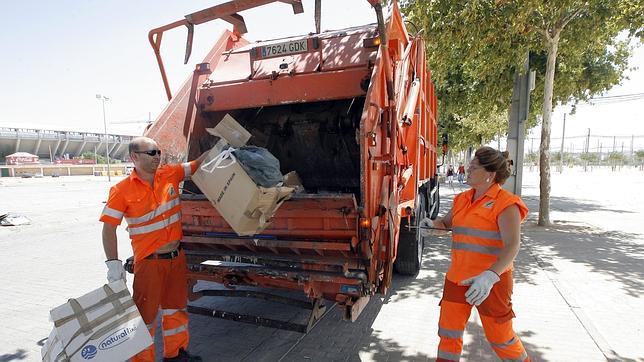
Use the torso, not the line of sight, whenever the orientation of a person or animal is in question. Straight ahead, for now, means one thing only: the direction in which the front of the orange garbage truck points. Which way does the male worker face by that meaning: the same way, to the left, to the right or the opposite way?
to the right

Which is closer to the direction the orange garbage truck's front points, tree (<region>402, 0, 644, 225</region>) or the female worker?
the tree

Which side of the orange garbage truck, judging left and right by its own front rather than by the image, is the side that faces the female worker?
back

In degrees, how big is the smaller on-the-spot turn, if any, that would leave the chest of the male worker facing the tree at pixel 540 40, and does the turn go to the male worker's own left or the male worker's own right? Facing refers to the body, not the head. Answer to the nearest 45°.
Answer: approximately 45° to the male worker's own left

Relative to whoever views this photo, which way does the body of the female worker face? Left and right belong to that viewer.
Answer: facing the viewer and to the left of the viewer

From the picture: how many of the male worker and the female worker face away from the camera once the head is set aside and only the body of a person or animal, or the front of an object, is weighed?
0

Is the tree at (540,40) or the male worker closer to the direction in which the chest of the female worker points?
the male worker

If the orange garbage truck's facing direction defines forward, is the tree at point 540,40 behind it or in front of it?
in front

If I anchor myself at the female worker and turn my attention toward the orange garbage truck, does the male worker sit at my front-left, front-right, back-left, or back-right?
front-left

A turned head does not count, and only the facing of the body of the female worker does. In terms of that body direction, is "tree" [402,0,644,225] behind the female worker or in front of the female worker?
behind

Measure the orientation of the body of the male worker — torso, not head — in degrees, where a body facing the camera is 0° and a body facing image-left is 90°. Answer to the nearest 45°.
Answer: approximately 315°

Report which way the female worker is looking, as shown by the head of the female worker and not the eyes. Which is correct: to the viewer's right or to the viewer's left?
to the viewer's left

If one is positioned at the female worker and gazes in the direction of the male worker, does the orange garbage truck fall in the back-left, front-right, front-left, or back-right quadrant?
front-right

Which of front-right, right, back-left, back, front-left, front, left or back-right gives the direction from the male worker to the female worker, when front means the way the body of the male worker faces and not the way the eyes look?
front
